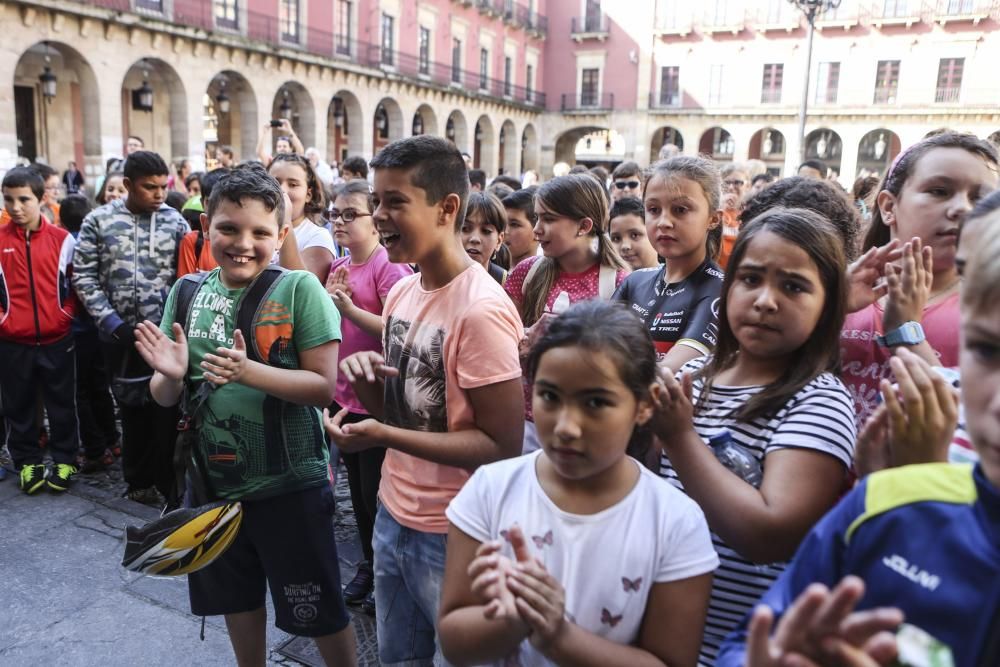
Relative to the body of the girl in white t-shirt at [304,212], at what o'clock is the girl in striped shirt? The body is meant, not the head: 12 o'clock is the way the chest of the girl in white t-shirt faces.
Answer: The girl in striped shirt is roughly at 10 o'clock from the girl in white t-shirt.

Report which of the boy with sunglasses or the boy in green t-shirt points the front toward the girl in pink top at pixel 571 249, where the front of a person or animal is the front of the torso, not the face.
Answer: the boy with sunglasses

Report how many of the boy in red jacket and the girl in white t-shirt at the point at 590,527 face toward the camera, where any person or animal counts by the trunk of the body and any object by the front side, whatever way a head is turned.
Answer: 2

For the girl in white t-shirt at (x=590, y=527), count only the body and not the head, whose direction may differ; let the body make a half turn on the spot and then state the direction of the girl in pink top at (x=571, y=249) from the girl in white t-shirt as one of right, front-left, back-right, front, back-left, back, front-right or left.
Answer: front

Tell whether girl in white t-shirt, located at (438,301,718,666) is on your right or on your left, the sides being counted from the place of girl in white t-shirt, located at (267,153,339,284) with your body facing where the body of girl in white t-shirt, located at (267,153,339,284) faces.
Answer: on your left

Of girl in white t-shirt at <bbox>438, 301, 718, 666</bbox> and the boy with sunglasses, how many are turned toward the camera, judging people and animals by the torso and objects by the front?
2

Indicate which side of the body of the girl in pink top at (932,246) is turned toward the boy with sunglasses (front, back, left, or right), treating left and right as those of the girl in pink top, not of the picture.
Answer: right

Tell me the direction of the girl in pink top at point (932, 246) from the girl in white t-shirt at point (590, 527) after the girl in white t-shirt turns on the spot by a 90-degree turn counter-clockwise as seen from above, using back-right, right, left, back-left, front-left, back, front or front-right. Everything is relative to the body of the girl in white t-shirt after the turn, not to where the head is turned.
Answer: front-left
